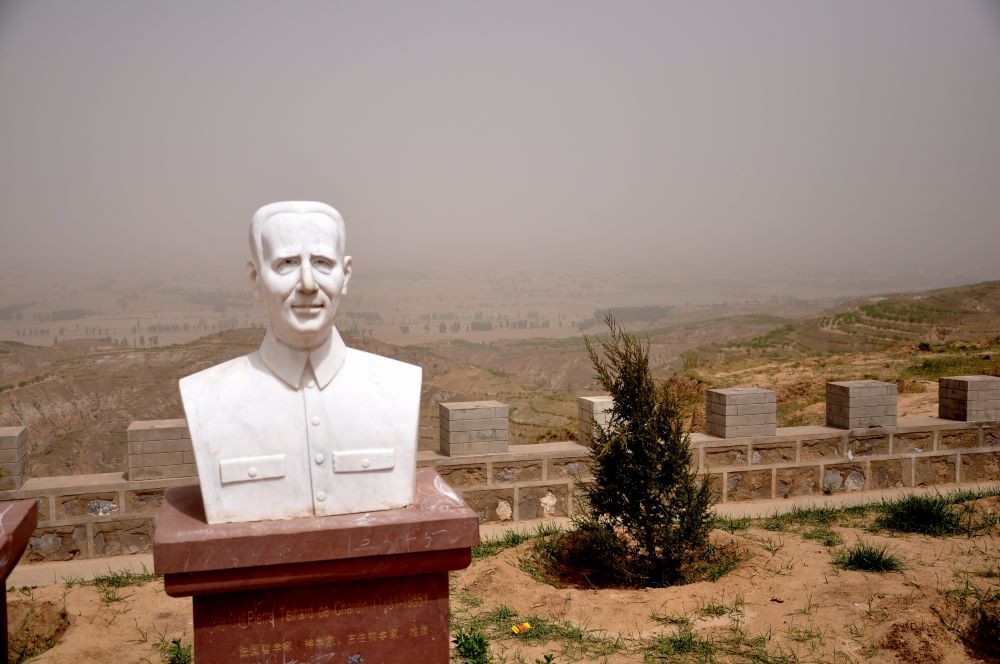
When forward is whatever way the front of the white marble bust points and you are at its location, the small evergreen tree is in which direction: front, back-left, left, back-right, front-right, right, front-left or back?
back-left

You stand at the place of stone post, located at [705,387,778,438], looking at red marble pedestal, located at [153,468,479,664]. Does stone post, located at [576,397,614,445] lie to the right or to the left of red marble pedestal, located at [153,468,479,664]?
right

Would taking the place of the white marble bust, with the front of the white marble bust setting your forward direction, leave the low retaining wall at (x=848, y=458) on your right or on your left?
on your left

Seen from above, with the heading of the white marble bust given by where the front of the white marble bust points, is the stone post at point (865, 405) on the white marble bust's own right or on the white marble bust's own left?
on the white marble bust's own left

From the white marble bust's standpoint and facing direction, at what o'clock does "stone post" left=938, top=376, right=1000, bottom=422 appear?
The stone post is roughly at 8 o'clock from the white marble bust.

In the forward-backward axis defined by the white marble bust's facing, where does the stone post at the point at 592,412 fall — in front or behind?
behind

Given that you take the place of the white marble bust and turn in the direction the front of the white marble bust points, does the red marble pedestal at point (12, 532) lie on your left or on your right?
on your right

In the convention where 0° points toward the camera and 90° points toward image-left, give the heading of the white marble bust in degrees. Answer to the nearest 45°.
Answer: approximately 0°
